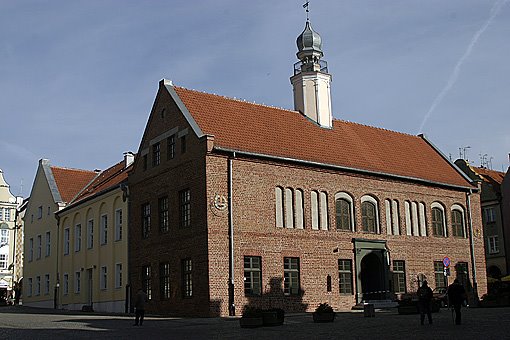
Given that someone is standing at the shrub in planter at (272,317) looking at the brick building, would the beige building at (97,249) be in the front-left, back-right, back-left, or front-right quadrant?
front-left

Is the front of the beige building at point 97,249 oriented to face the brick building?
no

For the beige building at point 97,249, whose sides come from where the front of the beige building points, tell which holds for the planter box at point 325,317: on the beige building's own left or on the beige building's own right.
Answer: on the beige building's own left

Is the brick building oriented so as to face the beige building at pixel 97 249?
no

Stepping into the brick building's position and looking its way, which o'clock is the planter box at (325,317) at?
The planter box is roughly at 1 o'clock from the brick building.

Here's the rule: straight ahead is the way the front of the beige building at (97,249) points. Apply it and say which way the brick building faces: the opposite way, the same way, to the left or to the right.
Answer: to the left

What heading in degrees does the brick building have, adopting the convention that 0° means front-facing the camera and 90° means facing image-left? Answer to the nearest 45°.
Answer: approximately 315°

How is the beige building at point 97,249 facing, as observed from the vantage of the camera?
facing the viewer and to the left of the viewer

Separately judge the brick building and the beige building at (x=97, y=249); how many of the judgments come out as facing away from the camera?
0

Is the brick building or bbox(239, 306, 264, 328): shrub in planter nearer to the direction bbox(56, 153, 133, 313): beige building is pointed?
the shrub in planter

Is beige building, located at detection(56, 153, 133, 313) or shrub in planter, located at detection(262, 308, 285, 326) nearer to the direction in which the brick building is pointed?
the shrub in planter
